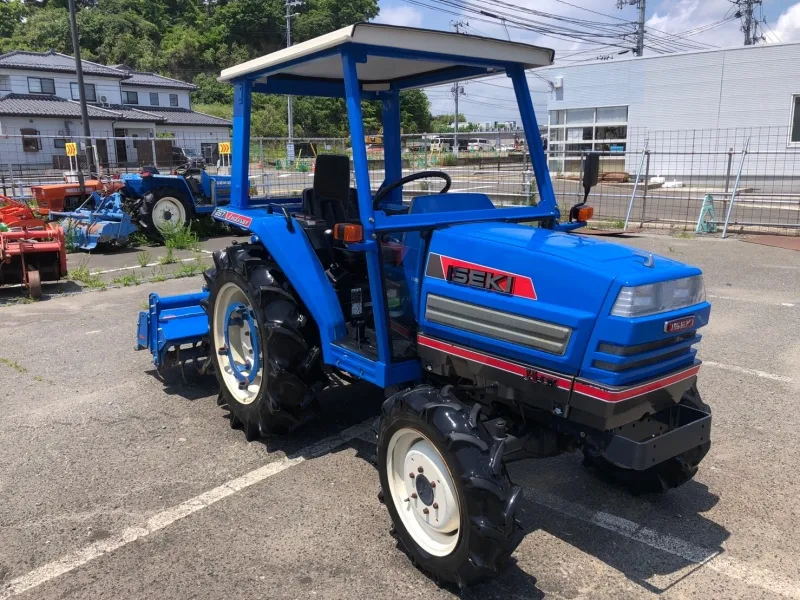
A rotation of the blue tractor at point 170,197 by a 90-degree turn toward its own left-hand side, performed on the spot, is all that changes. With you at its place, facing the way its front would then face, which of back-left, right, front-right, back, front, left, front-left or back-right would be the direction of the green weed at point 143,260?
back-left

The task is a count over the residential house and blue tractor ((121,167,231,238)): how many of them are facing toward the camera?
1

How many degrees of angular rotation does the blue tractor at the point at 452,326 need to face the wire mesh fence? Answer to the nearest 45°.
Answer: approximately 135° to its left

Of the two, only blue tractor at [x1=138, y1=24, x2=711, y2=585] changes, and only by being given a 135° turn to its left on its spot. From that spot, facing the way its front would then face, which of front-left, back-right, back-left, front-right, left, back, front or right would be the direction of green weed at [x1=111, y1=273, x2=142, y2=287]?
front-left

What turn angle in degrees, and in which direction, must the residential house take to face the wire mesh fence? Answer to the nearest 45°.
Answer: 0° — it already faces it

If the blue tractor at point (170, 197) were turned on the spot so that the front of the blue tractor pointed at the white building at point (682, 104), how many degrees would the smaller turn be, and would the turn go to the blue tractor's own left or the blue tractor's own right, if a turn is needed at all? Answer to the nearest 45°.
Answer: approximately 45° to the blue tractor's own right

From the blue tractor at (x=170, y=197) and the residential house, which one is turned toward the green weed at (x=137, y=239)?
the residential house

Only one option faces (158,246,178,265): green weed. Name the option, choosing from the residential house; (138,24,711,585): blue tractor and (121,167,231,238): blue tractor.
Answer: the residential house

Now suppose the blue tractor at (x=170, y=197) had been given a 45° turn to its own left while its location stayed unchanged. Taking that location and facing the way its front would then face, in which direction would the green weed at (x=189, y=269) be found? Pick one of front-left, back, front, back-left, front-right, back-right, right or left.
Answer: back

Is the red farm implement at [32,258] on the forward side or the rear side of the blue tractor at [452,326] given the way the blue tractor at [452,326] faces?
on the rear side

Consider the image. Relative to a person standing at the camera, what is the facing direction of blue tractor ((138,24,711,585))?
facing the viewer and to the right of the viewer

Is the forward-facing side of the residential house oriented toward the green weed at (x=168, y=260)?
yes

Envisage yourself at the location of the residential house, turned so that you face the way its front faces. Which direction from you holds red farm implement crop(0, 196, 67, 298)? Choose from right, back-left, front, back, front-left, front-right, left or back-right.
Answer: front

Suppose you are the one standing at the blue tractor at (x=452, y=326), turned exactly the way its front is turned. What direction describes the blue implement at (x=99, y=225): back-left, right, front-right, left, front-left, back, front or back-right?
back

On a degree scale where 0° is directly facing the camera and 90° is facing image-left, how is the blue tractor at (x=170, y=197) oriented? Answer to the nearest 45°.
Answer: approximately 225°
